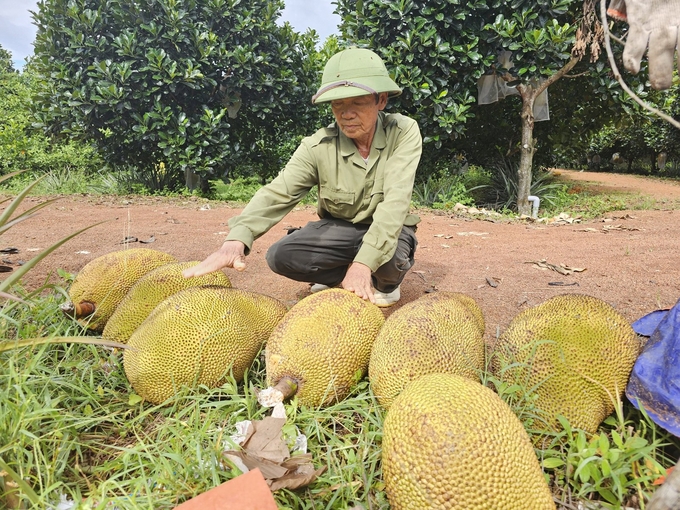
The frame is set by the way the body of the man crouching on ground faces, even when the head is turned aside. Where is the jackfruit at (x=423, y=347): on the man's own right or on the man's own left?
on the man's own left

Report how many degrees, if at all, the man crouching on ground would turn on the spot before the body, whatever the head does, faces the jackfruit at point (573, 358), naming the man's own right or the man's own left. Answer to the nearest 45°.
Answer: approximately 90° to the man's own left

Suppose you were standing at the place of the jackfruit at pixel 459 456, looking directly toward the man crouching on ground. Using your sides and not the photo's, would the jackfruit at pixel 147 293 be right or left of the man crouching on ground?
left

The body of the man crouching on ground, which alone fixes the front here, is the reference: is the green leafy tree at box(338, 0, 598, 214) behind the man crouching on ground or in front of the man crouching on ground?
behind

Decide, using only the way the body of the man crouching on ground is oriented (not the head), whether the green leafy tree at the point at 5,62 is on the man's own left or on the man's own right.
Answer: on the man's own right

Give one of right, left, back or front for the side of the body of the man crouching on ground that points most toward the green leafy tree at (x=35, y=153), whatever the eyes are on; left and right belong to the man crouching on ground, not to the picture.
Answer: right

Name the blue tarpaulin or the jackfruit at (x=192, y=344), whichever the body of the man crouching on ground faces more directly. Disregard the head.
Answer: the jackfruit

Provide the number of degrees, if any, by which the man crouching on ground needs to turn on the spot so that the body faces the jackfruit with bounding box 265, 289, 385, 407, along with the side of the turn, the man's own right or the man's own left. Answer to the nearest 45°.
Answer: approximately 45° to the man's own left

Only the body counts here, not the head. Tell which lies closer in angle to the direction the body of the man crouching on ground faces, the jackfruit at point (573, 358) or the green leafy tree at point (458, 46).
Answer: the jackfruit

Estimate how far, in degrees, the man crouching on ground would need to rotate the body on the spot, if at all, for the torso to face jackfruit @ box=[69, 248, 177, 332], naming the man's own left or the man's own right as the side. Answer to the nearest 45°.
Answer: approximately 45° to the man's own right

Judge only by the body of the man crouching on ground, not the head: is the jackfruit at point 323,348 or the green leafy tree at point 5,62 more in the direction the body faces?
the jackfruit

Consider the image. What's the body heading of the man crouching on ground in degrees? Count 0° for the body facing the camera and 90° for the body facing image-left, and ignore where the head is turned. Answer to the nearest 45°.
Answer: approximately 45°
